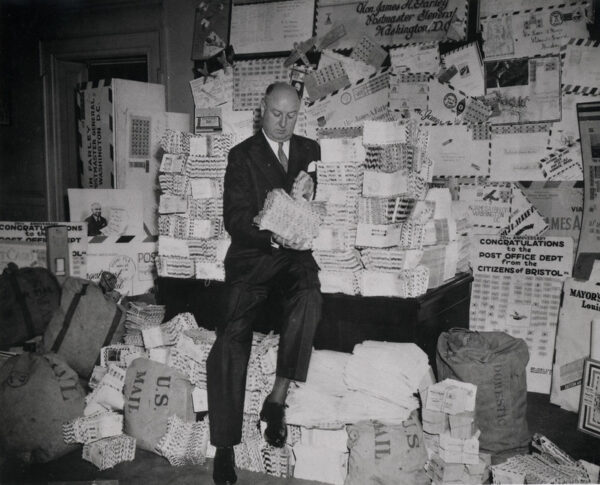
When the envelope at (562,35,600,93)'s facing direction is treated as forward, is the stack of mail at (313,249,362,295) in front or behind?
in front

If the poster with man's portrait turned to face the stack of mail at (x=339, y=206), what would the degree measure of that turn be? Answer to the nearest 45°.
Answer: approximately 45° to its left

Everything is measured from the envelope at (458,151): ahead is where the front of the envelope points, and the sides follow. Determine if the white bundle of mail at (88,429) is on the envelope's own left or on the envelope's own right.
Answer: on the envelope's own right

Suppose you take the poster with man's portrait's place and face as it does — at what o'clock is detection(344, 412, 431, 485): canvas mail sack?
The canvas mail sack is roughly at 11 o'clock from the poster with man's portrait.

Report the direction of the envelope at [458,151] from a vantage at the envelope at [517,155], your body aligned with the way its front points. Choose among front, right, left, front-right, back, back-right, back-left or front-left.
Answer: right

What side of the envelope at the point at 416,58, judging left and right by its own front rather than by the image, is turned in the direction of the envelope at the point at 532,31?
left
